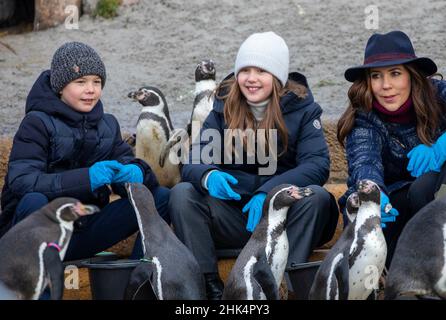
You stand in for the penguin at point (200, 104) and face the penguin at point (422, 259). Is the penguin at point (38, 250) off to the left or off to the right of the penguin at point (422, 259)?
right

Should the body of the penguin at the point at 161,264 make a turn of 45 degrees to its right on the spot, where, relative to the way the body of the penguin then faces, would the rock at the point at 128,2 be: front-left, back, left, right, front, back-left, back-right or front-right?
front

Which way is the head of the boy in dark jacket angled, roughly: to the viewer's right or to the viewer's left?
to the viewer's right

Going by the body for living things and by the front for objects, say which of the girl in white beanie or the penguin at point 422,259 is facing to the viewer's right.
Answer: the penguin

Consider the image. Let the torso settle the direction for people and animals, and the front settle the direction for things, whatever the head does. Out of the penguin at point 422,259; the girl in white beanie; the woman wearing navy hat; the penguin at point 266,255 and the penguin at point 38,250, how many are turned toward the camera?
2

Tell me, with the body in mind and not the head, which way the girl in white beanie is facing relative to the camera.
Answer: toward the camera

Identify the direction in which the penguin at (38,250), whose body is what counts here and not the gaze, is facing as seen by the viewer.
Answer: to the viewer's right

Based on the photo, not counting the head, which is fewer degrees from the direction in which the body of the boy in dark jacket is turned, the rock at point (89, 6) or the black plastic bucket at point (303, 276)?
the black plastic bucket

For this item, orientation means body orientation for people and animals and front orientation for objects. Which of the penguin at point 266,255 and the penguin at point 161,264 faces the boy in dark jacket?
the penguin at point 161,264

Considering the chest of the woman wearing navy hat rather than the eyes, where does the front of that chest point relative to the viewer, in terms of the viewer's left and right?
facing the viewer
